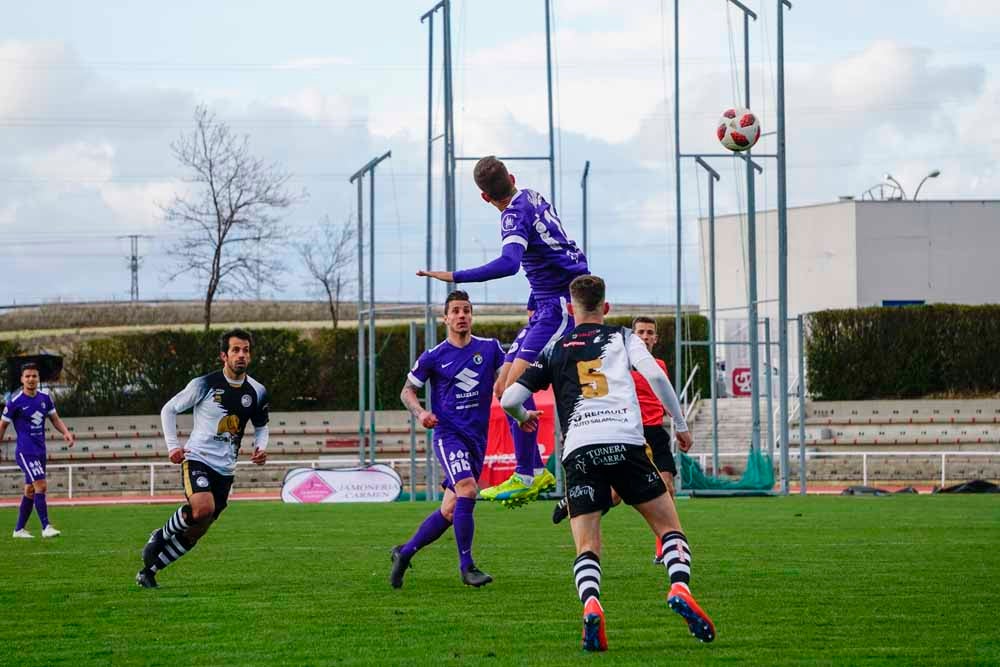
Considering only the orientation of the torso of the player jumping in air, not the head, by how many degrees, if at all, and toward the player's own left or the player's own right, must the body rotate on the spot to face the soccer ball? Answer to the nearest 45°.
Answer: approximately 45° to the player's own right

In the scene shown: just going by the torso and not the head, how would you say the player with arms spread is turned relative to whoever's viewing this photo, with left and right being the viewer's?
facing away from the viewer

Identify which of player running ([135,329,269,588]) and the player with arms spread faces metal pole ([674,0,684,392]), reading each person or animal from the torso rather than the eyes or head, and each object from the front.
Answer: the player with arms spread

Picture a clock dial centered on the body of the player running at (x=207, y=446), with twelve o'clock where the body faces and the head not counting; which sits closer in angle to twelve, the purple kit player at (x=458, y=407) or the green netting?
the purple kit player

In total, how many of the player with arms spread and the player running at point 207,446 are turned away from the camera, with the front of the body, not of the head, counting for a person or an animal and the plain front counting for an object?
1

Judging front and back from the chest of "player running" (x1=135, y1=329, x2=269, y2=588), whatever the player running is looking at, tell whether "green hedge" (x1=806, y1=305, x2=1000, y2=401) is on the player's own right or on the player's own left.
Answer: on the player's own left

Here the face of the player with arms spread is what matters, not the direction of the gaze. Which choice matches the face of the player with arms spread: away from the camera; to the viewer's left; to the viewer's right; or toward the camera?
away from the camera

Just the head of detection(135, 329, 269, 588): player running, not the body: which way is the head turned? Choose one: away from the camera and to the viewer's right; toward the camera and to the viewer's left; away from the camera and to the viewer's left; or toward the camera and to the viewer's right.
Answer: toward the camera and to the viewer's right

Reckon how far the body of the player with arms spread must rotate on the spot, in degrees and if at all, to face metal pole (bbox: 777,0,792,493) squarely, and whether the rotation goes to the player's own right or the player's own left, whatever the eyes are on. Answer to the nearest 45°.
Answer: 0° — they already face it

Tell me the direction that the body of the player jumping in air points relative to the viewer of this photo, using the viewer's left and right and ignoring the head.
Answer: facing away from the viewer and to the left of the viewer

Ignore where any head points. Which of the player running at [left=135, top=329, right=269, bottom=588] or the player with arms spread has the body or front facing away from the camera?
the player with arms spread

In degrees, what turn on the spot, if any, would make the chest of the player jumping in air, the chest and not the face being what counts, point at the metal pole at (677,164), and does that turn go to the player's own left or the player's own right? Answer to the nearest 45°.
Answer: approximately 45° to the player's own right

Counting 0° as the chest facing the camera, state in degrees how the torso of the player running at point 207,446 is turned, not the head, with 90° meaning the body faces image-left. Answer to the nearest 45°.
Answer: approximately 315°
